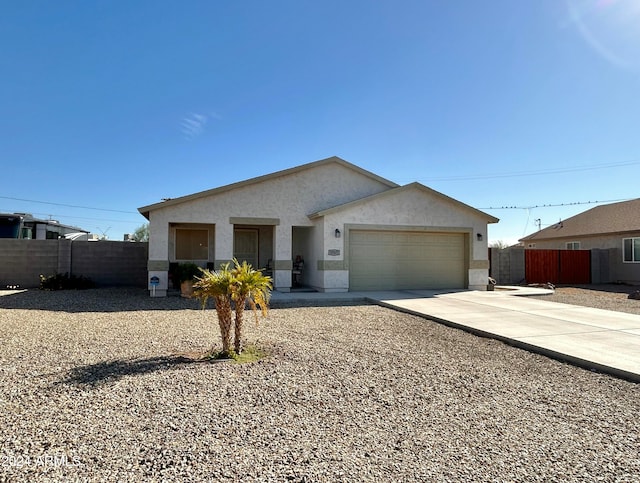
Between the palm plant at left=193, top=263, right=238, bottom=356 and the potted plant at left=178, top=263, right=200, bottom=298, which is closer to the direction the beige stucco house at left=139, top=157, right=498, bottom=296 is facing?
the palm plant

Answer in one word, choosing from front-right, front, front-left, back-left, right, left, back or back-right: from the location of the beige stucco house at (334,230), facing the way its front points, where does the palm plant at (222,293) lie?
front

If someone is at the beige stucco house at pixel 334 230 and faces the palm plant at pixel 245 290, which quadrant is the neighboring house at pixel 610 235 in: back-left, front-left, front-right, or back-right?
back-left

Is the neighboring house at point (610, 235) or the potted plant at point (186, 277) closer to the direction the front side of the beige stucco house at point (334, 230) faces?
the potted plant

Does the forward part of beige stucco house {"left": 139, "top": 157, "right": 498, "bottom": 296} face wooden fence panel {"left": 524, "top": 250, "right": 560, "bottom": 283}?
no

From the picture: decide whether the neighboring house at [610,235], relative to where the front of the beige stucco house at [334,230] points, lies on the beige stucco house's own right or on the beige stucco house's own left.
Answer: on the beige stucco house's own left

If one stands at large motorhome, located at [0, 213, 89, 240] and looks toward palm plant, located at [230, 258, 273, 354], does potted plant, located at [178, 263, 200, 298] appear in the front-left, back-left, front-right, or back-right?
front-left

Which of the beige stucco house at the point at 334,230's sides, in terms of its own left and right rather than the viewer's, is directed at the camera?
front

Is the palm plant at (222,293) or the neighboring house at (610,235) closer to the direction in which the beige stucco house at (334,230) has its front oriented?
the palm plant

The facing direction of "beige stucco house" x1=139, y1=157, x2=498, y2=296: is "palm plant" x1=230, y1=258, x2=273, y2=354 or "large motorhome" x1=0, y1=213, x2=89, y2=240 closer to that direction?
the palm plant

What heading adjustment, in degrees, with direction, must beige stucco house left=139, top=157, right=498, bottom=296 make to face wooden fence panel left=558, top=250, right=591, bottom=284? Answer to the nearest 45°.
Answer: approximately 135° to its left
